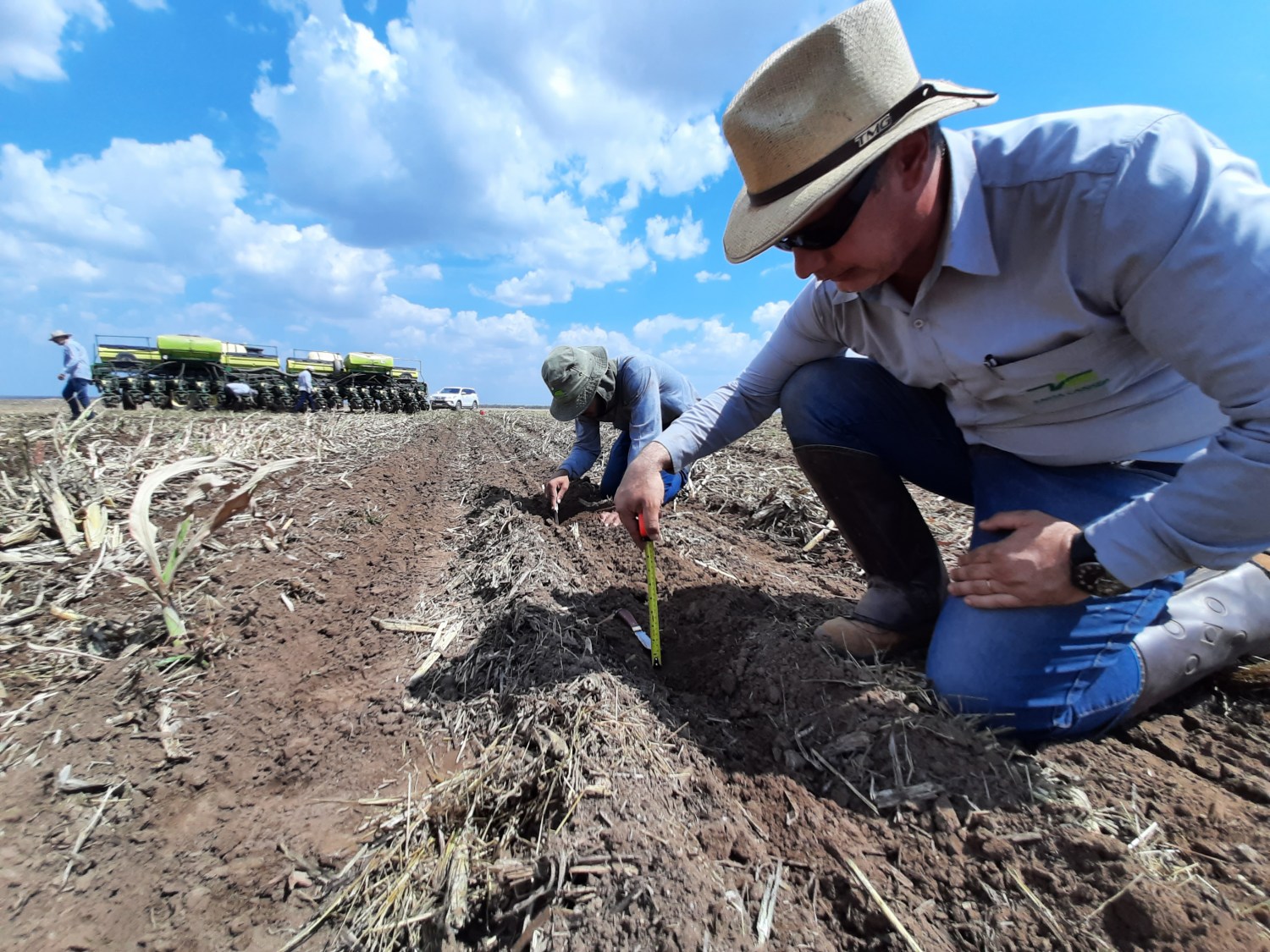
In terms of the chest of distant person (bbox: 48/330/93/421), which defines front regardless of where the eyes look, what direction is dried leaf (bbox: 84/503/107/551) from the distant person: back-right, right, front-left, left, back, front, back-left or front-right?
left

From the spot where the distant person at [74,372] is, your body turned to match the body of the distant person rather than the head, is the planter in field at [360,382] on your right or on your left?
on your right

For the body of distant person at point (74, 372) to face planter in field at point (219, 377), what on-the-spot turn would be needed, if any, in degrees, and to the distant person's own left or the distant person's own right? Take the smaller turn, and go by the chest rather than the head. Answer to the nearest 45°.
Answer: approximately 135° to the distant person's own right

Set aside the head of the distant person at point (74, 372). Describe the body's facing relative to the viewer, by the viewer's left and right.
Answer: facing to the left of the viewer
